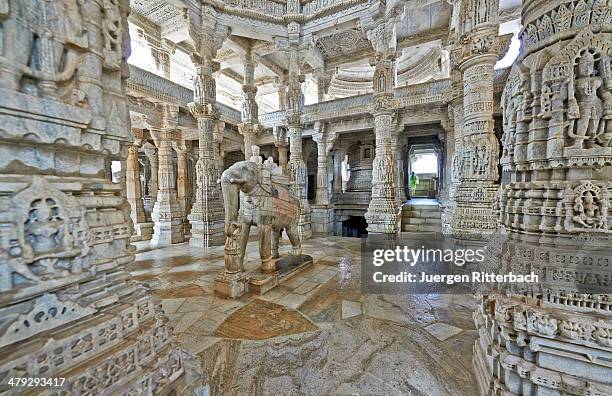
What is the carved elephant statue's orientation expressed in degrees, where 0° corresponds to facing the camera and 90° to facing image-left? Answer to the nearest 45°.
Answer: approximately 45°

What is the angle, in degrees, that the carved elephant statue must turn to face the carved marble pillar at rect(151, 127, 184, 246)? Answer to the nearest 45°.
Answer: approximately 90° to its right

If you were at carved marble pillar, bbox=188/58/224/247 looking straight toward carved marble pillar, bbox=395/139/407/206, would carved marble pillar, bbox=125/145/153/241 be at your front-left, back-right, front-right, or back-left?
back-left

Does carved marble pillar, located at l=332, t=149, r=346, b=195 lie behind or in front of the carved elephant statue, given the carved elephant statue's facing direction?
behind

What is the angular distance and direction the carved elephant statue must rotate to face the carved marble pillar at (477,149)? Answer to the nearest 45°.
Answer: approximately 135° to its left

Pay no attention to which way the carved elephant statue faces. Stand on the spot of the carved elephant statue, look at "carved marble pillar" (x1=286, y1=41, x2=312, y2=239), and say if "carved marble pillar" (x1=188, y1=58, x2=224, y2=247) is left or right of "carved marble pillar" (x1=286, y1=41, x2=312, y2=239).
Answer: left

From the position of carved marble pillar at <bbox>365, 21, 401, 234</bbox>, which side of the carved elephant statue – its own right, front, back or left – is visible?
back

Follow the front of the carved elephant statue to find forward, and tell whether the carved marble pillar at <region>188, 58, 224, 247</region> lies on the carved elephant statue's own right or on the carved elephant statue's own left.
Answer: on the carved elephant statue's own right

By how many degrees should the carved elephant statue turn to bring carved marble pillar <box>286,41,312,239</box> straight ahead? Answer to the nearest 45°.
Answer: approximately 135° to its right

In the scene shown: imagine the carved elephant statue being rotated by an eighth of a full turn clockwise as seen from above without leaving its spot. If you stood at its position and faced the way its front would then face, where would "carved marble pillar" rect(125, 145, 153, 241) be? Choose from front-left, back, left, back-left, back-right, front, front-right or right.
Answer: front-right

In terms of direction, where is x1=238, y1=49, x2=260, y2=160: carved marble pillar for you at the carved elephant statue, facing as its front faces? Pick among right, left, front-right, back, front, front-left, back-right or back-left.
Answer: back-right

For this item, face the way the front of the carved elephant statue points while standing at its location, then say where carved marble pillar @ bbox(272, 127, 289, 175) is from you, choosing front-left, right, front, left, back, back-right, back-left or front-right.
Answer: back-right
